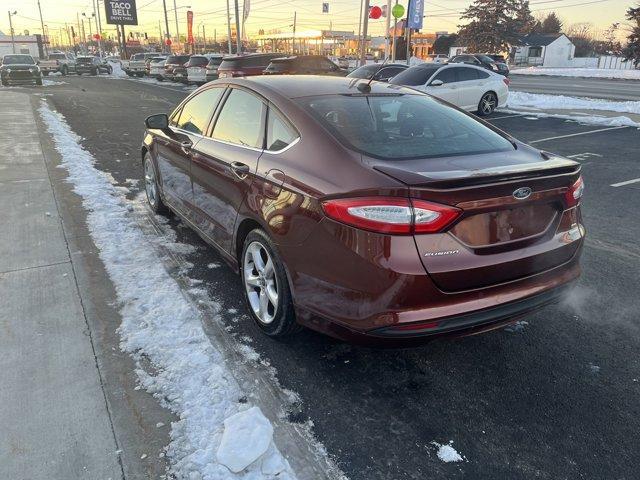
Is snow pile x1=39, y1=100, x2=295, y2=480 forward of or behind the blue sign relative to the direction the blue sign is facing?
forward

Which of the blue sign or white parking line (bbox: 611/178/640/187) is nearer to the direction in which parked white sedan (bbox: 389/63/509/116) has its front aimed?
the white parking line

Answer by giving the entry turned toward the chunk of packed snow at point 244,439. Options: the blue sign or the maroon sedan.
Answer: the blue sign

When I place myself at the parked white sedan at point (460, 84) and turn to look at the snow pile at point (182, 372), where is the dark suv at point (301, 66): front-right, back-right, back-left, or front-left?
back-right

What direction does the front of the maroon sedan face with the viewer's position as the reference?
facing away from the viewer and to the left of the viewer

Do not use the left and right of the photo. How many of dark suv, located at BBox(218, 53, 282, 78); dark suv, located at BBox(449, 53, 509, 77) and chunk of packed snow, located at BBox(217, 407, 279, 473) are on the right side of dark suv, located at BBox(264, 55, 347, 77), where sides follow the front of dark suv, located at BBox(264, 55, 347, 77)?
1

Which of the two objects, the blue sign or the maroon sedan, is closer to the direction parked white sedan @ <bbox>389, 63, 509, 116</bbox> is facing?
the maroon sedan
